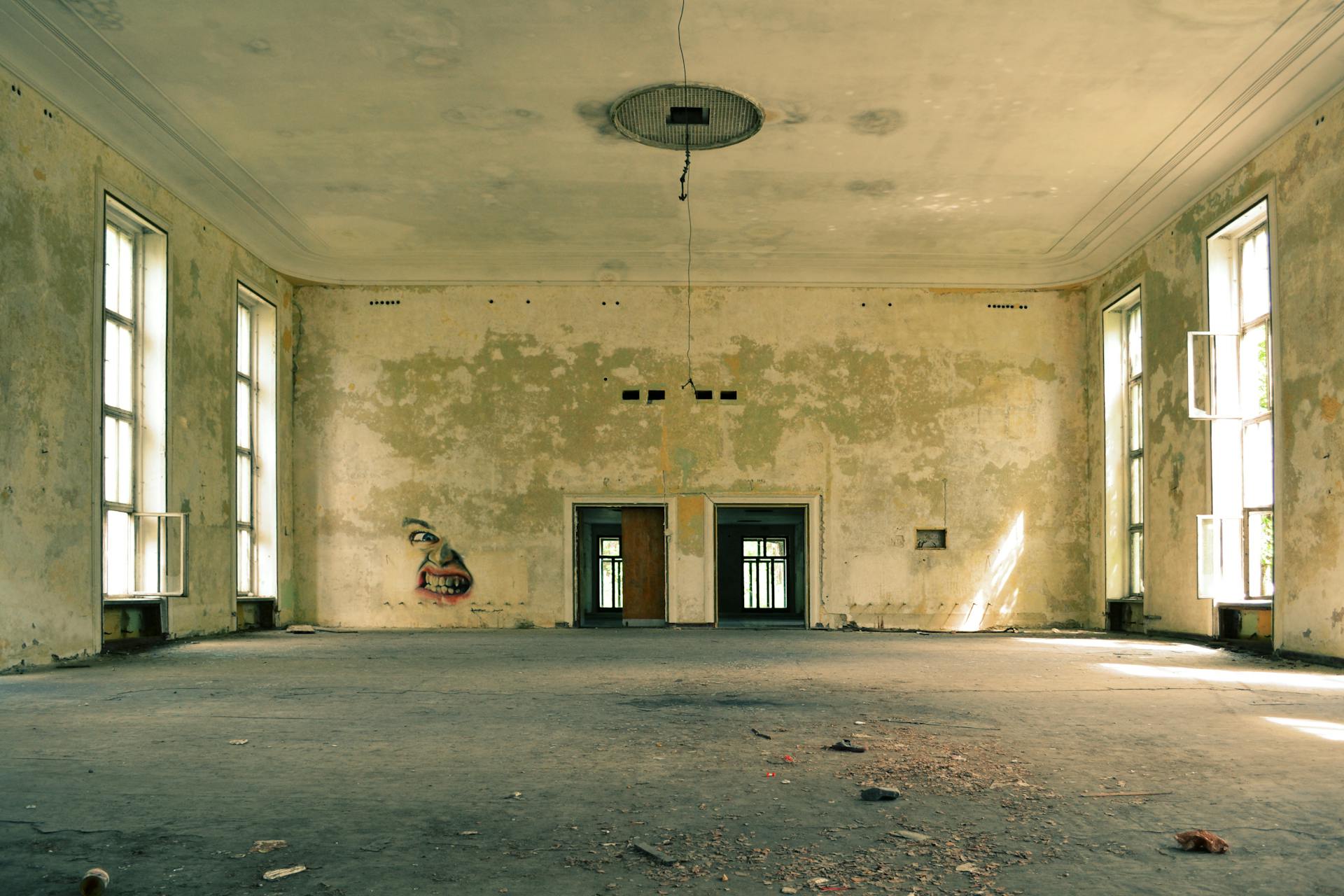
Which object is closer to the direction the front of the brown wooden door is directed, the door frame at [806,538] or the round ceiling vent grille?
the round ceiling vent grille

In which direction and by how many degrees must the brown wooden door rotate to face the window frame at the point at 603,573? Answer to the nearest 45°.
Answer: approximately 180°

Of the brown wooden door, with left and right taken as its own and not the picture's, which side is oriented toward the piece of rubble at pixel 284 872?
front

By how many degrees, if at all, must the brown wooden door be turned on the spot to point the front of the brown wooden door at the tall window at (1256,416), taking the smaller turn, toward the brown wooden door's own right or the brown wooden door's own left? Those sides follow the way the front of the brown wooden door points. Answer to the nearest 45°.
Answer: approximately 45° to the brown wooden door's own left

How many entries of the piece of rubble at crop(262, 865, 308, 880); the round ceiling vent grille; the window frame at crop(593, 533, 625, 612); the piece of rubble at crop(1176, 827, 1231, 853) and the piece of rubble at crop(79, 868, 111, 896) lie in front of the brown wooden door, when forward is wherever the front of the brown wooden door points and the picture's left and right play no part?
4

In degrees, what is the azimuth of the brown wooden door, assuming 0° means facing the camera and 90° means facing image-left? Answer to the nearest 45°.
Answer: approximately 0°

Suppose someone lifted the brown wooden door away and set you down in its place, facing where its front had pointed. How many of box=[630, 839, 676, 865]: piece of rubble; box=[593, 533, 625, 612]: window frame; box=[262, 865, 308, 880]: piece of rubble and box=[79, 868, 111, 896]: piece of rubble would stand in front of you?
3

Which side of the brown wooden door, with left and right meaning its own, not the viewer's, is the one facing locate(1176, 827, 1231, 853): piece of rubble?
front

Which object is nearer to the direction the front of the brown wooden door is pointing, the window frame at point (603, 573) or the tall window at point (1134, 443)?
the tall window

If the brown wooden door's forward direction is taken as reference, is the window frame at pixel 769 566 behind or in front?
behind

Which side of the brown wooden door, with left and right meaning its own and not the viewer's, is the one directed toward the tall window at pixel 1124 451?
left

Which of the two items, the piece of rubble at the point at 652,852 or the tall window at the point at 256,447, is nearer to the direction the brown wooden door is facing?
the piece of rubble

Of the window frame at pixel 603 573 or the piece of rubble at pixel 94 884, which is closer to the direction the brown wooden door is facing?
the piece of rubble
